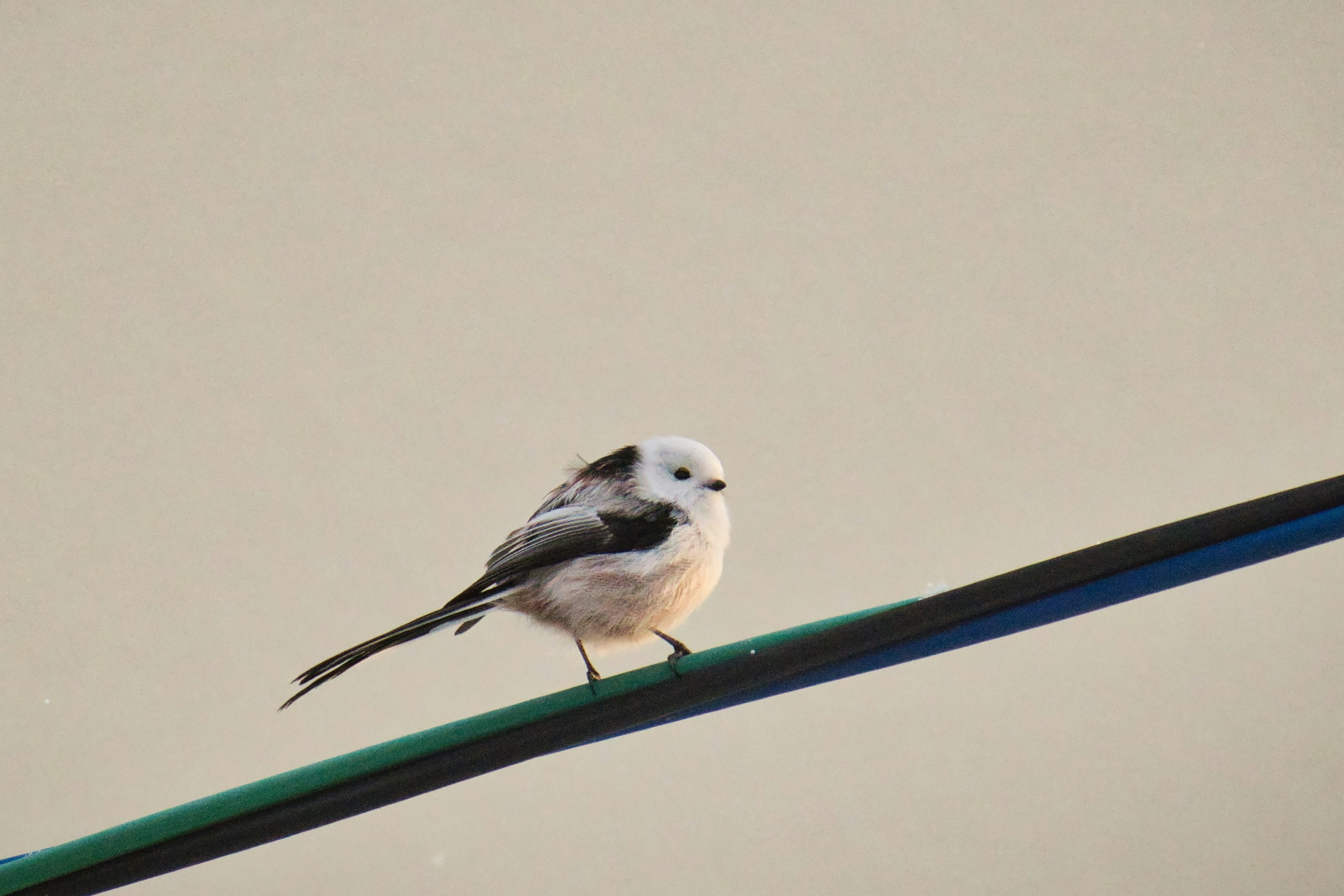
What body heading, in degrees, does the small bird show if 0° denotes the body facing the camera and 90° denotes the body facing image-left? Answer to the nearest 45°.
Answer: approximately 270°
